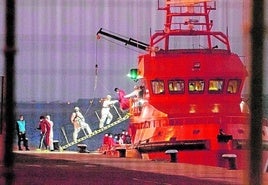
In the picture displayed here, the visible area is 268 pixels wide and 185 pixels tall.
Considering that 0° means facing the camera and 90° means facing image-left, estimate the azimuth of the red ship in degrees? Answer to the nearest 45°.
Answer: approximately 0°

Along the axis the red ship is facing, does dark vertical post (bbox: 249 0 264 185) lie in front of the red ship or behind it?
in front

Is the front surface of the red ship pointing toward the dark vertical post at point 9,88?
yes
